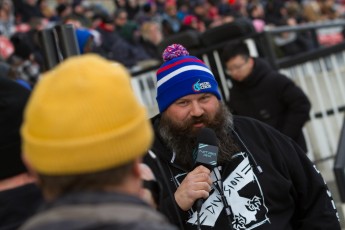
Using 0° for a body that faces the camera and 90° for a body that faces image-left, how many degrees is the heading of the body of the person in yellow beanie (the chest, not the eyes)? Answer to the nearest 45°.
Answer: approximately 180°

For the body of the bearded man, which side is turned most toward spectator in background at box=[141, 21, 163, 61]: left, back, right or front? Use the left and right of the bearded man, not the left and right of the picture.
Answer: back

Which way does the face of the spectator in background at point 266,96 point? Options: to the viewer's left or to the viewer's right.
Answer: to the viewer's left

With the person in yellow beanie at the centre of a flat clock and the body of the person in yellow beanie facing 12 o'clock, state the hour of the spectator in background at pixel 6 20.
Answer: The spectator in background is roughly at 12 o'clock from the person in yellow beanie.

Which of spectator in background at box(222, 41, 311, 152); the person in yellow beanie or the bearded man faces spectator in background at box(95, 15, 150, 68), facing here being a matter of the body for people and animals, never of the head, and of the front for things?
the person in yellow beanie

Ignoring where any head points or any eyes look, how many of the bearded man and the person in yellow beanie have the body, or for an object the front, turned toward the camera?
1

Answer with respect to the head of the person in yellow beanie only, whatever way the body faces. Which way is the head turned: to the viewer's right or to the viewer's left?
to the viewer's right

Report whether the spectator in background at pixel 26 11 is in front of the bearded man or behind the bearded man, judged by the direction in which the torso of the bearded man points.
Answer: behind

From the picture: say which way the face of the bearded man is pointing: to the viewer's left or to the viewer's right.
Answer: to the viewer's left

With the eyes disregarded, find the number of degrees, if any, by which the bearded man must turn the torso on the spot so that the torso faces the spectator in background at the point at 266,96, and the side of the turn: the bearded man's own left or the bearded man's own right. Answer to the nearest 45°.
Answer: approximately 180°
